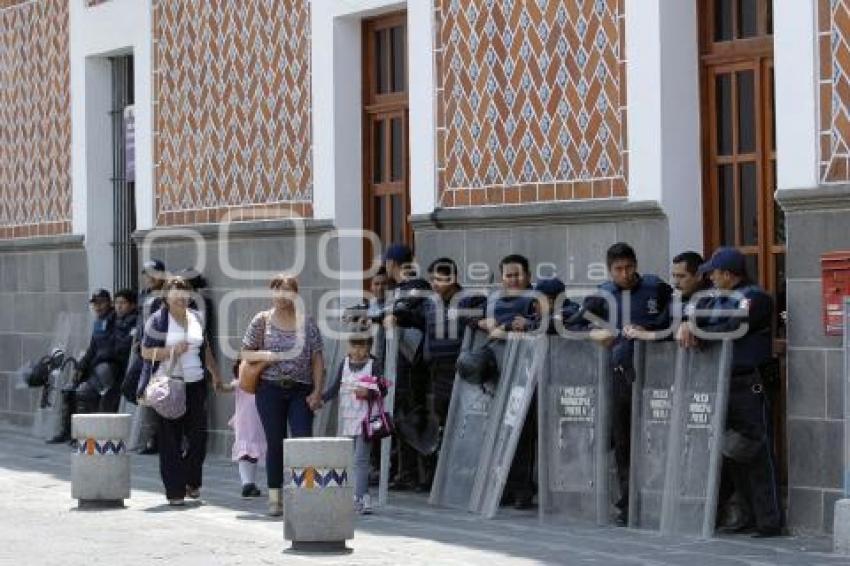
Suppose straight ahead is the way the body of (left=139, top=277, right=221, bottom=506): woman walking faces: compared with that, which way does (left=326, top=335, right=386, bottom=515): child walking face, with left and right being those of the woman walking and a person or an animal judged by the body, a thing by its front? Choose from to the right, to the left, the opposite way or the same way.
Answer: the same way

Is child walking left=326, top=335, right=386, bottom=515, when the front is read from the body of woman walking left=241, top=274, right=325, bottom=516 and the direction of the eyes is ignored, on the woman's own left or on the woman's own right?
on the woman's own left

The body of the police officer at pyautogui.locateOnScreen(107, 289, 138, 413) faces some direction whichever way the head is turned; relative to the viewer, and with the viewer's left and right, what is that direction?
facing the viewer and to the left of the viewer

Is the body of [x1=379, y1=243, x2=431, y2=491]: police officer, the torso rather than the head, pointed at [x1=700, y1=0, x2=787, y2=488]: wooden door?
no

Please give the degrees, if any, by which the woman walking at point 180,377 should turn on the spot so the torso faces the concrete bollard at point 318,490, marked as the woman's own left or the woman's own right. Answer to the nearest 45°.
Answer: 0° — they already face it

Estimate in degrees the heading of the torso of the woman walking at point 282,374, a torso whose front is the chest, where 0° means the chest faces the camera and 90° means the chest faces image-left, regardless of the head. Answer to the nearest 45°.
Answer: approximately 0°

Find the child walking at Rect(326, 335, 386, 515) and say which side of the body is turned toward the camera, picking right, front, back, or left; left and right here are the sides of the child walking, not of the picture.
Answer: front

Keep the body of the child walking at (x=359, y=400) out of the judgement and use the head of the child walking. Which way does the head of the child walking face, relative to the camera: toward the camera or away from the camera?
toward the camera

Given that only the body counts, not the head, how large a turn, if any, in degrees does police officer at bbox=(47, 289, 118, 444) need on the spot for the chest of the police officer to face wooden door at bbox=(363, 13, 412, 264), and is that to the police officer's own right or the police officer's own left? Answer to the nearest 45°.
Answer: approximately 135° to the police officer's own left

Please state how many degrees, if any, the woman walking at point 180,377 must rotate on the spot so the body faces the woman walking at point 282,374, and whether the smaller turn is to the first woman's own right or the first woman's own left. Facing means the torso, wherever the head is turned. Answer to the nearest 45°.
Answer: approximately 45° to the first woman's own left

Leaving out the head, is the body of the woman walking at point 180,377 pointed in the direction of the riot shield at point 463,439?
no
